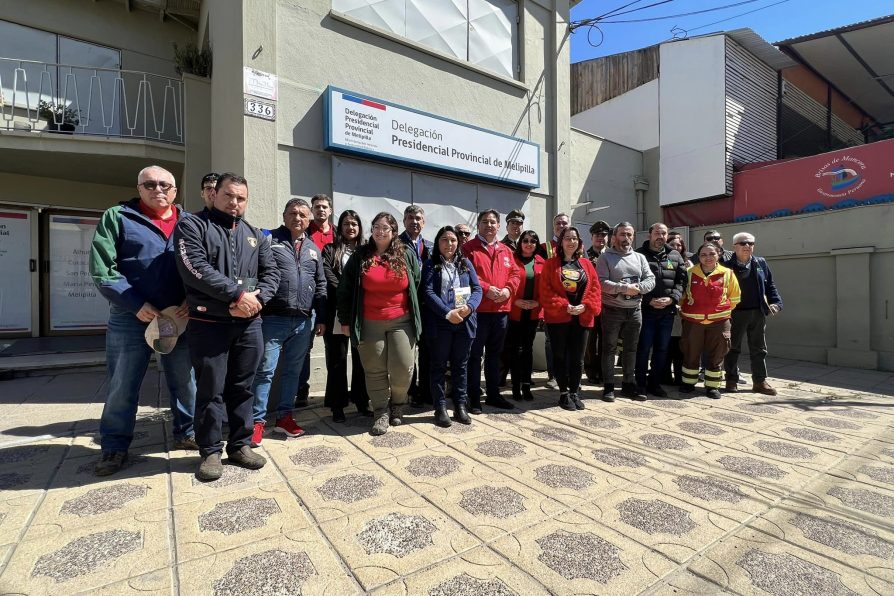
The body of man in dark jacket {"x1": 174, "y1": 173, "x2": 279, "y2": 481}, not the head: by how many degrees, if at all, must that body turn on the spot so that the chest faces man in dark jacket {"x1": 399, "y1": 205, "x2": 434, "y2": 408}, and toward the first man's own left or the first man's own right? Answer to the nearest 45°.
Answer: approximately 90° to the first man's own left

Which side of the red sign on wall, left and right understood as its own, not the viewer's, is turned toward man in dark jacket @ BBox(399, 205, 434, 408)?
front

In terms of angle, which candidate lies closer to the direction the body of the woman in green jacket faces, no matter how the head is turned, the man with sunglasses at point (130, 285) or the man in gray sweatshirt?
the man with sunglasses

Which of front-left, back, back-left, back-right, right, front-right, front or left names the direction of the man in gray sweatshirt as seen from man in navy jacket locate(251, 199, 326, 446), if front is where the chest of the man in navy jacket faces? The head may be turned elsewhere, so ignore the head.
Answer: front-left

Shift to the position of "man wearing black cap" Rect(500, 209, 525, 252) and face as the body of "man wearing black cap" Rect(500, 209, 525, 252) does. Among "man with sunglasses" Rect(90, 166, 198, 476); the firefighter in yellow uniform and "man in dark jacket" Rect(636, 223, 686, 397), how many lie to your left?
2

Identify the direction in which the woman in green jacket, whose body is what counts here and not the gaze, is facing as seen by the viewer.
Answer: toward the camera

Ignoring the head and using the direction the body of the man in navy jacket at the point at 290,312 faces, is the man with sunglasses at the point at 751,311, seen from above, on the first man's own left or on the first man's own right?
on the first man's own left

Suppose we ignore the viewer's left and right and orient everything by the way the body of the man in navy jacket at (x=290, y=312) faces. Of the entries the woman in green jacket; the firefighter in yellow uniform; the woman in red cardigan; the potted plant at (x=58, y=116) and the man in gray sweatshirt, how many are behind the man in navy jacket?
1

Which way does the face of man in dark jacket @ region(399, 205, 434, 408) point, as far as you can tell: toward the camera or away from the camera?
toward the camera

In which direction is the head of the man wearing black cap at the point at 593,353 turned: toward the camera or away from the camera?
toward the camera

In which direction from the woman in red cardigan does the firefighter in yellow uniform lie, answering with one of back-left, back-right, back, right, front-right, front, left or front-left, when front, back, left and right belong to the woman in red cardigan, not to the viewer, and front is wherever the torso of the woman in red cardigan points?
back-left

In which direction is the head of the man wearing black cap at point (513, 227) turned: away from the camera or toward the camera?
toward the camera

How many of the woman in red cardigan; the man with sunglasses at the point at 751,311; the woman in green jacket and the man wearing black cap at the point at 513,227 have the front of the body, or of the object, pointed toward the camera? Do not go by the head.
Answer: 4

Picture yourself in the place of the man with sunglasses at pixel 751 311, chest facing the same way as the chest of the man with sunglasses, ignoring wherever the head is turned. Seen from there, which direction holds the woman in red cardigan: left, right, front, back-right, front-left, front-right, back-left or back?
front-right

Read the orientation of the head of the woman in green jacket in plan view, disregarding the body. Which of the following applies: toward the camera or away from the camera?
toward the camera

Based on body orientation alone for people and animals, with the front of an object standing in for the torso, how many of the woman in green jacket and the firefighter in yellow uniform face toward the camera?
2
